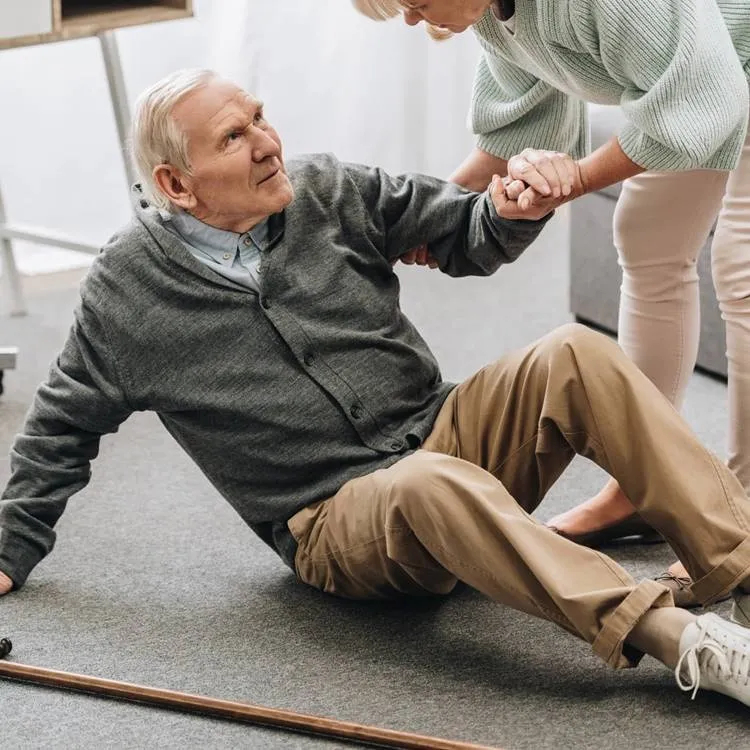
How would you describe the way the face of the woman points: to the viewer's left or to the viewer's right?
to the viewer's left

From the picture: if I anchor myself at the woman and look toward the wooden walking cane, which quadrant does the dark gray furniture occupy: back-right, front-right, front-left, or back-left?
back-right

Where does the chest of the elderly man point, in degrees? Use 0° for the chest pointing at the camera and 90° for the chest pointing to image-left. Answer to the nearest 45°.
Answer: approximately 315°

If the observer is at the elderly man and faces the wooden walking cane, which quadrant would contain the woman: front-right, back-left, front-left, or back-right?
back-left

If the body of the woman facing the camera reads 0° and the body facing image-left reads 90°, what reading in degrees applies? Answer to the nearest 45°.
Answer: approximately 45°

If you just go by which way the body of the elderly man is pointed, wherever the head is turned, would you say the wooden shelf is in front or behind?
behind

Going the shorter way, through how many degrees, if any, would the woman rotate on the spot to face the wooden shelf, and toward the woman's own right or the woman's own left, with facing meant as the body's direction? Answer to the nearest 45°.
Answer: approximately 90° to the woman's own right
